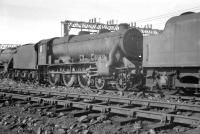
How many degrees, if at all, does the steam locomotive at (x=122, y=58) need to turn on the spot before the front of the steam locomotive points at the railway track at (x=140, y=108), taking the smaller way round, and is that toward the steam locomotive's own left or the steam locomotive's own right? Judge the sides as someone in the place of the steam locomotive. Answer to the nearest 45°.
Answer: approximately 45° to the steam locomotive's own right

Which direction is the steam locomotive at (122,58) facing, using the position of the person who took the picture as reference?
facing the viewer and to the right of the viewer
